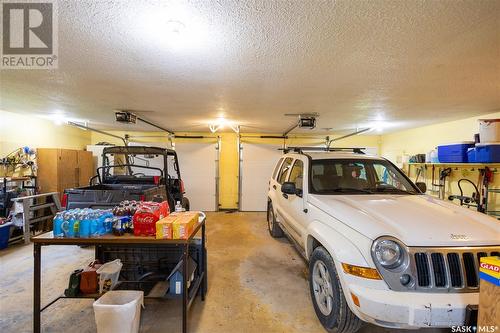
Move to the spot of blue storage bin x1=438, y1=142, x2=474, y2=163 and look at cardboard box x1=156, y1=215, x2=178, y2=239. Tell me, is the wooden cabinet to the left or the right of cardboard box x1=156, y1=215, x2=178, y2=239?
right

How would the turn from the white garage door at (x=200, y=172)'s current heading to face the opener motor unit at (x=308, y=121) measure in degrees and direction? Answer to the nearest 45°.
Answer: approximately 45° to its left

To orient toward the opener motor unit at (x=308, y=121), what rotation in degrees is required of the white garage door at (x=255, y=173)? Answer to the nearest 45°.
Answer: approximately 45° to its left

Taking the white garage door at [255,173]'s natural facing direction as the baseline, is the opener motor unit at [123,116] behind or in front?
in front

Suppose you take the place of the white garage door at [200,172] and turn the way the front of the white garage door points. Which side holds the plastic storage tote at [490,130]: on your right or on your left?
on your left

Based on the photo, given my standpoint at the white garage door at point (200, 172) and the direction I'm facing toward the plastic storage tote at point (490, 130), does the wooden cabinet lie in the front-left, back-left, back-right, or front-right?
back-right

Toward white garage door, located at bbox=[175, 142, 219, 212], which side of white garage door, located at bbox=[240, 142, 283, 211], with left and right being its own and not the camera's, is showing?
right

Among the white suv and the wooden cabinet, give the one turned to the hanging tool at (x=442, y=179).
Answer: the wooden cabinet

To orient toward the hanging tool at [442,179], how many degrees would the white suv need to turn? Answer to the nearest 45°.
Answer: approximately 135° to its left

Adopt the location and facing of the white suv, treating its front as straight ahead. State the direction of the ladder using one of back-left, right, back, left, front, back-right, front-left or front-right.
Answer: back-right

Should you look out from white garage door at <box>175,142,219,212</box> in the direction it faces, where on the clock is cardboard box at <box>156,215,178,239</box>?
The cardboard box is roughly at 12 o'clock from the white garage door.

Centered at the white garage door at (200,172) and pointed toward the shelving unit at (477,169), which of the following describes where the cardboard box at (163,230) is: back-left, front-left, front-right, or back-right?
front-right

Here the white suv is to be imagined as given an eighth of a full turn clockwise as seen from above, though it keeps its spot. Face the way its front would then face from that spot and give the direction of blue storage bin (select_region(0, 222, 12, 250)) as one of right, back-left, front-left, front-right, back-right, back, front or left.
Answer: right

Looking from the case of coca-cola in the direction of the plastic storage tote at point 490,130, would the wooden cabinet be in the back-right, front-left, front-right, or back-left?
back-left

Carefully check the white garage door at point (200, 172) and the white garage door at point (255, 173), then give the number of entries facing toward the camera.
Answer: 2

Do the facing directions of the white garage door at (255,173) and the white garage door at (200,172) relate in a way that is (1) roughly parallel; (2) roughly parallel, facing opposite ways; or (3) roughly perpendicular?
roughly parallel

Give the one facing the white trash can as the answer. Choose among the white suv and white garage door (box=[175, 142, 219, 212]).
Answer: the white garage door

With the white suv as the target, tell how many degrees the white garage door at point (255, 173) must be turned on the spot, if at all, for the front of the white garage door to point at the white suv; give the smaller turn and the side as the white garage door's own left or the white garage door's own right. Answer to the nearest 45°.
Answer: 0° — it already faces it

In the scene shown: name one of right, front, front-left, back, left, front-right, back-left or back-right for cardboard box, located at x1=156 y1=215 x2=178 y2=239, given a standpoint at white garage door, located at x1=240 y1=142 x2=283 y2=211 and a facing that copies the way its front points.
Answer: front
